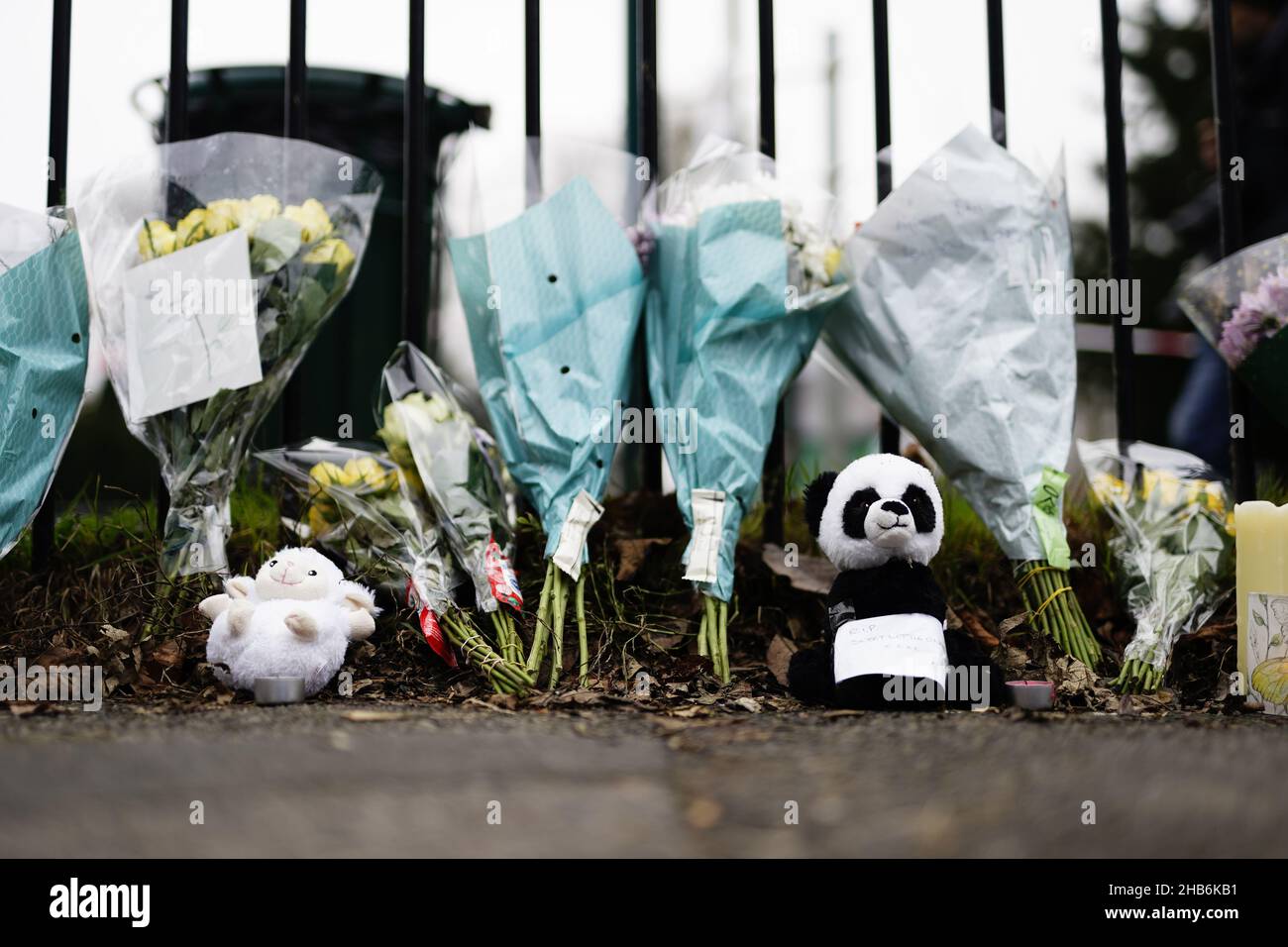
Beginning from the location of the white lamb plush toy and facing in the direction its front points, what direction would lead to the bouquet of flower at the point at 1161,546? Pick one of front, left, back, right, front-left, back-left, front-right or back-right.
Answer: left

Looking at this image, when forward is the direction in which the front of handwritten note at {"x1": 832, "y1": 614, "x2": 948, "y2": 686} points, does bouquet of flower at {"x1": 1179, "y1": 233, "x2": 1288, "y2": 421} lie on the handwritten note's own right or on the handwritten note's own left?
on the handwritten note's own left

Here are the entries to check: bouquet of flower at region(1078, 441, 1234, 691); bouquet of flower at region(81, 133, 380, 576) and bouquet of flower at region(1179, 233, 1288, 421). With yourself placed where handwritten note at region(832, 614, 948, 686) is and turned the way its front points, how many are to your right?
1

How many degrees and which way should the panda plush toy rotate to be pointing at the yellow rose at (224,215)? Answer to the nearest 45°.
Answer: approximately 90° to its right

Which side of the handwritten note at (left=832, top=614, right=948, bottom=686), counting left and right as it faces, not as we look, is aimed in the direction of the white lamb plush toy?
right

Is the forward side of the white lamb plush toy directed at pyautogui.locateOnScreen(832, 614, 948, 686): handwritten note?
no

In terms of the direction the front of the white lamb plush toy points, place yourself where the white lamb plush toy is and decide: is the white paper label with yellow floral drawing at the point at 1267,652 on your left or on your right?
on your left

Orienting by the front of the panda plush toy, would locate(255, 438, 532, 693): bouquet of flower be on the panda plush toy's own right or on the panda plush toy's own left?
on the panda plush toy's own right

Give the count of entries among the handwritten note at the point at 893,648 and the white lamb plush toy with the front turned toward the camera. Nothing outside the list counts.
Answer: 2

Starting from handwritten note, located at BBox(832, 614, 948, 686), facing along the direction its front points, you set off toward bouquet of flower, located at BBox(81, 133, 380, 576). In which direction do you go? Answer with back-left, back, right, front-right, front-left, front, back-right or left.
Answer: right

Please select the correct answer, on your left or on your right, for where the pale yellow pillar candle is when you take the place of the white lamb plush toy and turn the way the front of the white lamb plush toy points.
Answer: on your left

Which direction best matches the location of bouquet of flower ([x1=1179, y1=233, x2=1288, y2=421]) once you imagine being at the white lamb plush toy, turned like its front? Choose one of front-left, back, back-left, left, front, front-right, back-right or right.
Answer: left

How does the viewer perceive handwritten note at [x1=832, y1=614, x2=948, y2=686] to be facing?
facing the viewer
